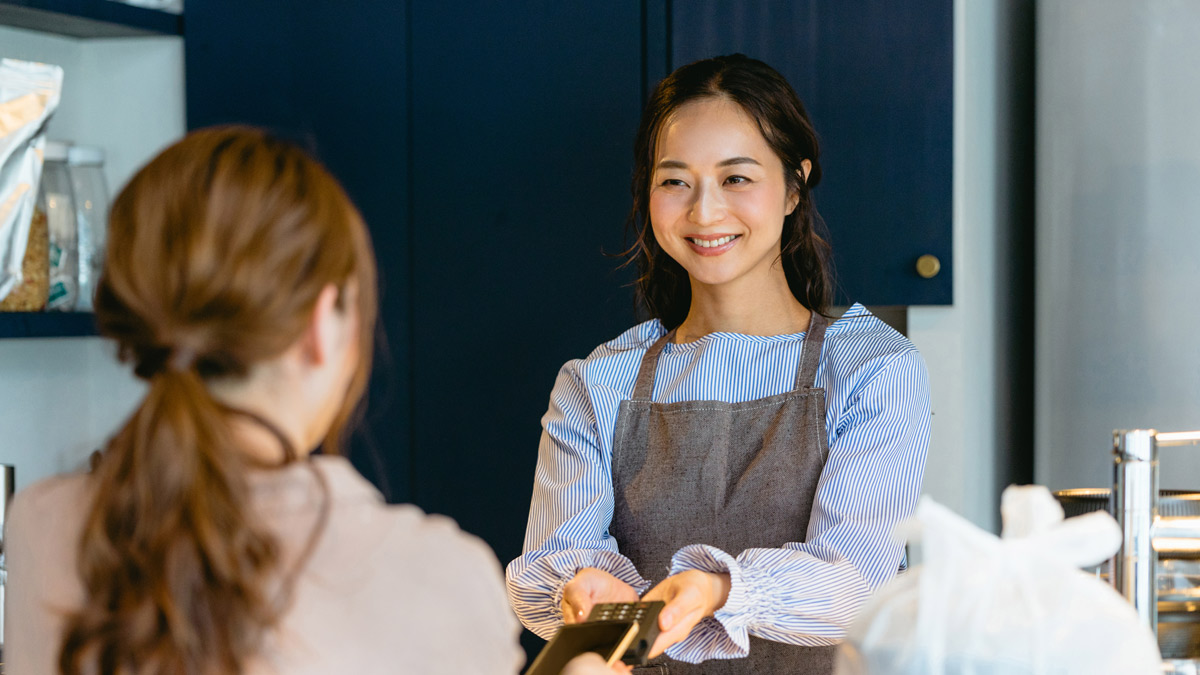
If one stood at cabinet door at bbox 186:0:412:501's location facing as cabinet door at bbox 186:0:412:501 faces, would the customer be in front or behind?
in front

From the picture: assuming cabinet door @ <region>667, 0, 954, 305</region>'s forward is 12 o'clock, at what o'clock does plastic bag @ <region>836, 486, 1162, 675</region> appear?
The plastic bag is roughly at 12 o'clock from the cabinet door.

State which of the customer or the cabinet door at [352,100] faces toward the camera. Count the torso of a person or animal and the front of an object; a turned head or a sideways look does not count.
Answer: the cabinet door

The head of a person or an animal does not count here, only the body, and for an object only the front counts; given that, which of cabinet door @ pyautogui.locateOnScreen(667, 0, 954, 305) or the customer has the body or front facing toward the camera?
the cabinet door

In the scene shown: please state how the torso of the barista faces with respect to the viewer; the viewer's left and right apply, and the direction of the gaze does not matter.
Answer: facing the viewer and to the left of the viewer

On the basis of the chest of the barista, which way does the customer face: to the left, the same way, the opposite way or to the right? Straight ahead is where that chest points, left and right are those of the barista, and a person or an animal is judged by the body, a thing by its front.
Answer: the opposite way

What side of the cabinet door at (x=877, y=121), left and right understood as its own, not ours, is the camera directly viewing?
front

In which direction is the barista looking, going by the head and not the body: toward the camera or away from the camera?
toward the camera

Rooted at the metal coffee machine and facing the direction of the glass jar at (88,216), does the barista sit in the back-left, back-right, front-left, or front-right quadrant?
front-right

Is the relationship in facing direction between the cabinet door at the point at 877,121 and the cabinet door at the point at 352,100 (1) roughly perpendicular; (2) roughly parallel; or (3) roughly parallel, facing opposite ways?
roughly parallel

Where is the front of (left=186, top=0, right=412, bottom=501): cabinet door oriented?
toward the camera

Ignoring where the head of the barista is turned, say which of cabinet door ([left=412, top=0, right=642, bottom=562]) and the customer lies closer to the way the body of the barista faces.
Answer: the customer

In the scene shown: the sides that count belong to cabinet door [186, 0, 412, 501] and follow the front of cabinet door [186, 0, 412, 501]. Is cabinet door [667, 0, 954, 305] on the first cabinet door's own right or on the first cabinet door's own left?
on the first cabinet door's own left

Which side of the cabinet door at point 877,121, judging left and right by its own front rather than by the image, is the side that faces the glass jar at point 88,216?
right
